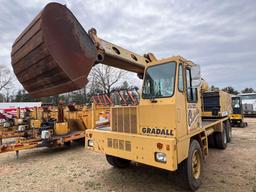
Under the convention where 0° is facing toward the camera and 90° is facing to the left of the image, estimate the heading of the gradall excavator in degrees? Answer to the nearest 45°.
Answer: approximately 45°
